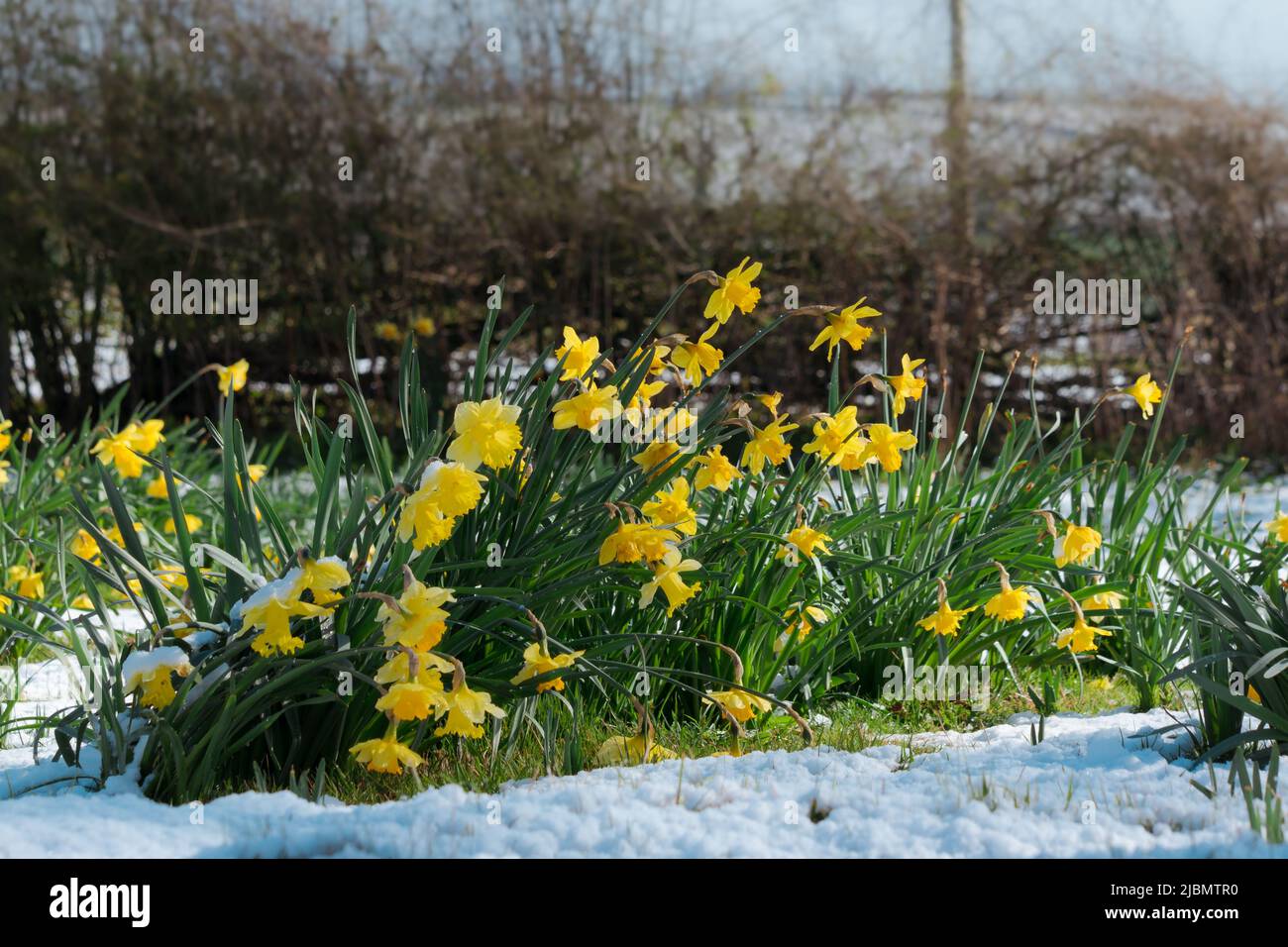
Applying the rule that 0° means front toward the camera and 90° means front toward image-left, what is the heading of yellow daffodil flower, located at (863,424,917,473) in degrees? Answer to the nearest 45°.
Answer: approximately 315°

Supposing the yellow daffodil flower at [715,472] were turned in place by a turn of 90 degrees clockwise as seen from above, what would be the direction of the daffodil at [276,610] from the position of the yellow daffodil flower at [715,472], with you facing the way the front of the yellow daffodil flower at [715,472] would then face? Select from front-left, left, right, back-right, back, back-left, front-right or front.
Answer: front

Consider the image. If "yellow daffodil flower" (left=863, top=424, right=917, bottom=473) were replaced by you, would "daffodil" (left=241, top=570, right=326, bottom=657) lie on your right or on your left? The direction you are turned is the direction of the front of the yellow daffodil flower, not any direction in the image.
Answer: on your right

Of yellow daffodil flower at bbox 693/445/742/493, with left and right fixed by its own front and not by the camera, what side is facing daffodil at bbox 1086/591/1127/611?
left
